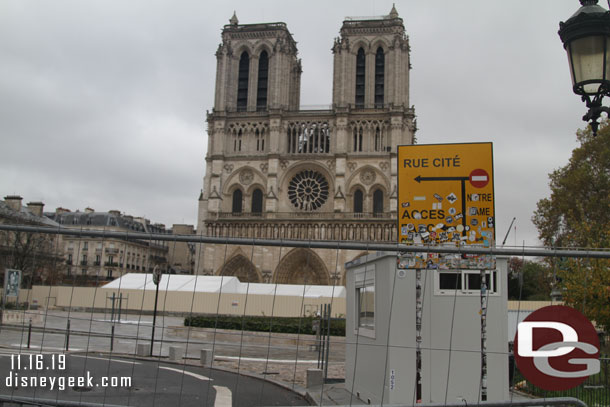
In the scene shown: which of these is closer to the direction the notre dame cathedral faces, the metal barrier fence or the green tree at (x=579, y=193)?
the metal barrier fence

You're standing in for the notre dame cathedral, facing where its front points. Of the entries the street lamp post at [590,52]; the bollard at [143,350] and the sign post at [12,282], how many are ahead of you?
3

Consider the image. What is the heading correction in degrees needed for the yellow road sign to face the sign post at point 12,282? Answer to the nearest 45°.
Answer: approximately 90° to its right

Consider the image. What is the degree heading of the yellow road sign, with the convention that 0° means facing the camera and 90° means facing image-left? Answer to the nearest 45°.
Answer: approximately 0°

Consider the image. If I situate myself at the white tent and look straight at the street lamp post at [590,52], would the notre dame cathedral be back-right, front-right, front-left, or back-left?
back-left

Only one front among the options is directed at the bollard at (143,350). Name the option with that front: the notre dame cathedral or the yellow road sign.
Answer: the notre dame cathedral

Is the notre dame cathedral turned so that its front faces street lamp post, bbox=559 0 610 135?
yes

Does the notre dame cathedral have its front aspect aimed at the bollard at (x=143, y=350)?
yes

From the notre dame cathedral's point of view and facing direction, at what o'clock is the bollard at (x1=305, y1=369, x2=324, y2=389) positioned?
The bollard is roughly at 12 o'clock from the notre dame cathedral.

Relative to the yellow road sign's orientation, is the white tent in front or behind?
behind

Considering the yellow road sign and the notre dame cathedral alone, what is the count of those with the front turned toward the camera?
2
